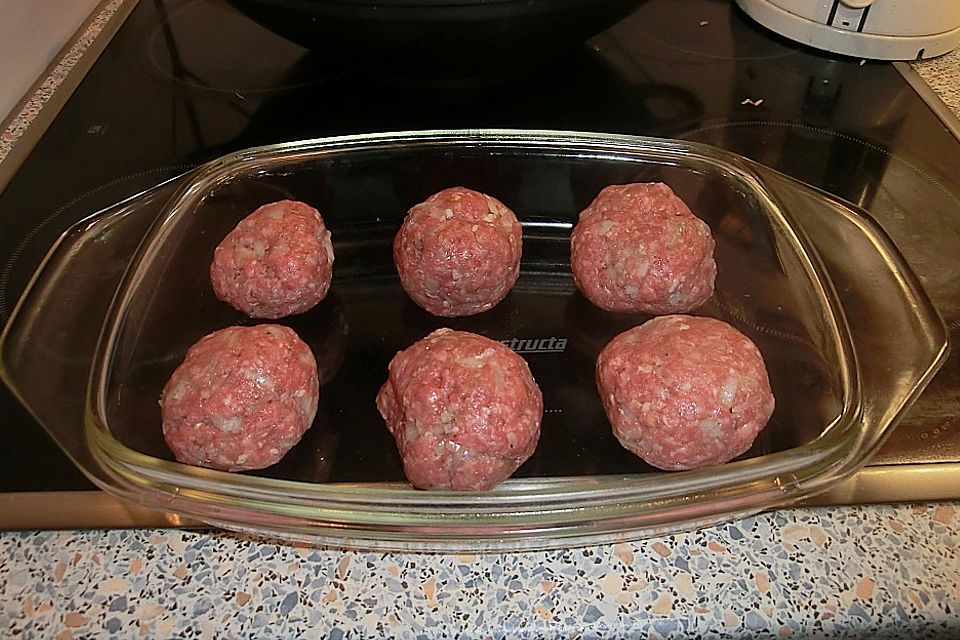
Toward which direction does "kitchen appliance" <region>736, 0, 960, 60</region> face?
toward the camera

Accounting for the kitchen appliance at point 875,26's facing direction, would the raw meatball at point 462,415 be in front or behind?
in front

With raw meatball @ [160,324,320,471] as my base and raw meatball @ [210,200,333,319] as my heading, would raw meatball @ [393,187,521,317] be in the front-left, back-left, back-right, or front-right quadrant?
front-right

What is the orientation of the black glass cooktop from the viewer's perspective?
toward the camera

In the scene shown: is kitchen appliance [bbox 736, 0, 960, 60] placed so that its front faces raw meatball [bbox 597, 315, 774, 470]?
yes

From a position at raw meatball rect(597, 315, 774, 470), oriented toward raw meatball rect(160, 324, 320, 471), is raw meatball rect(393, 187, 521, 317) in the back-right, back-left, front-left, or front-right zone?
front-right

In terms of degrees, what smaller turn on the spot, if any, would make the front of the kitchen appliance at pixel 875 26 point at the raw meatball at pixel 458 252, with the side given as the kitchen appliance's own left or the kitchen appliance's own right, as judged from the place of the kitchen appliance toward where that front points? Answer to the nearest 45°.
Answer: approximately 45° to the kitchen appliance's own right

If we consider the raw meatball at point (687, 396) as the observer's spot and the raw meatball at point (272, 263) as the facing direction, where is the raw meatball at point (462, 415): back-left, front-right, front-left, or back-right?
front-left
